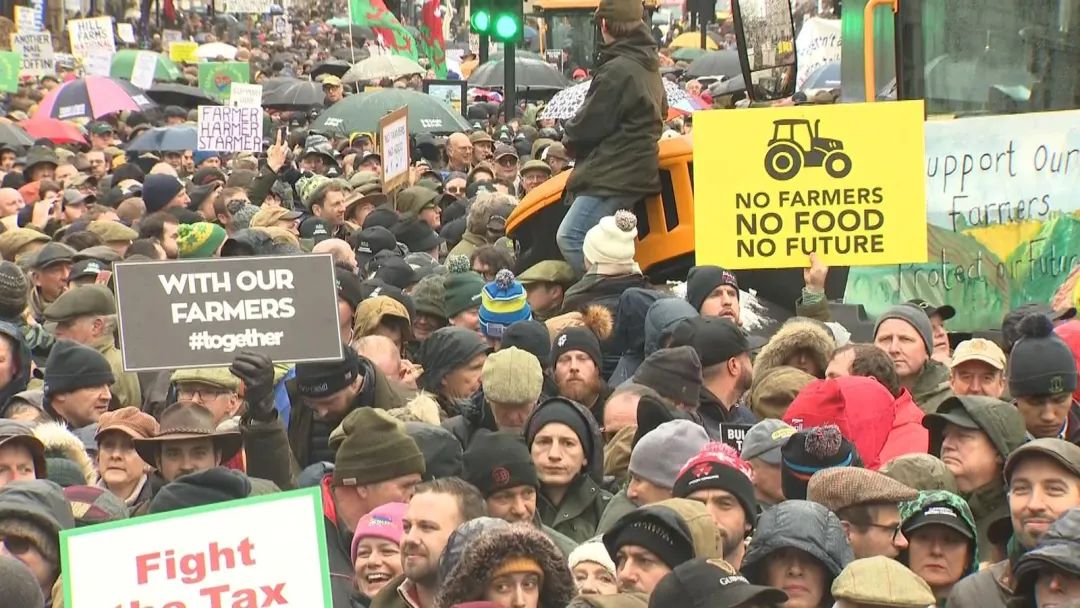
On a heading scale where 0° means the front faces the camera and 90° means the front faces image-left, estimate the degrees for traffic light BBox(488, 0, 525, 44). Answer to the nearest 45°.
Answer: approximately 0°

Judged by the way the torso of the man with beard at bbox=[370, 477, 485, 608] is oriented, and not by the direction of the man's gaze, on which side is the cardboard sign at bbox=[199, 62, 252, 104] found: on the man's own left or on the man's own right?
on the man's own right

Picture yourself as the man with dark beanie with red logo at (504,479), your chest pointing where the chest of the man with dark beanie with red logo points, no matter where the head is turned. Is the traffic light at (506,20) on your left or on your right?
on your left

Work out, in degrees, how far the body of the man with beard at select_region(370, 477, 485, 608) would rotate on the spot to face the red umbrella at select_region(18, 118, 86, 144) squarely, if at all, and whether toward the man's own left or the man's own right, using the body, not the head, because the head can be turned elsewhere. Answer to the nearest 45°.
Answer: approximately 135° to the man's own right

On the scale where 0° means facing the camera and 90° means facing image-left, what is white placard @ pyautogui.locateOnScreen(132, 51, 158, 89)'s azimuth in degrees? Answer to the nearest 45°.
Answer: approximately 0°

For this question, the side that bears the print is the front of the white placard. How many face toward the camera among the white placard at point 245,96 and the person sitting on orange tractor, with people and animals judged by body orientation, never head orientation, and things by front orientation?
1

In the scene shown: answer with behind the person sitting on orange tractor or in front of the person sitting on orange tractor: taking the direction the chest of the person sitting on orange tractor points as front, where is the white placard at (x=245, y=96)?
in front
